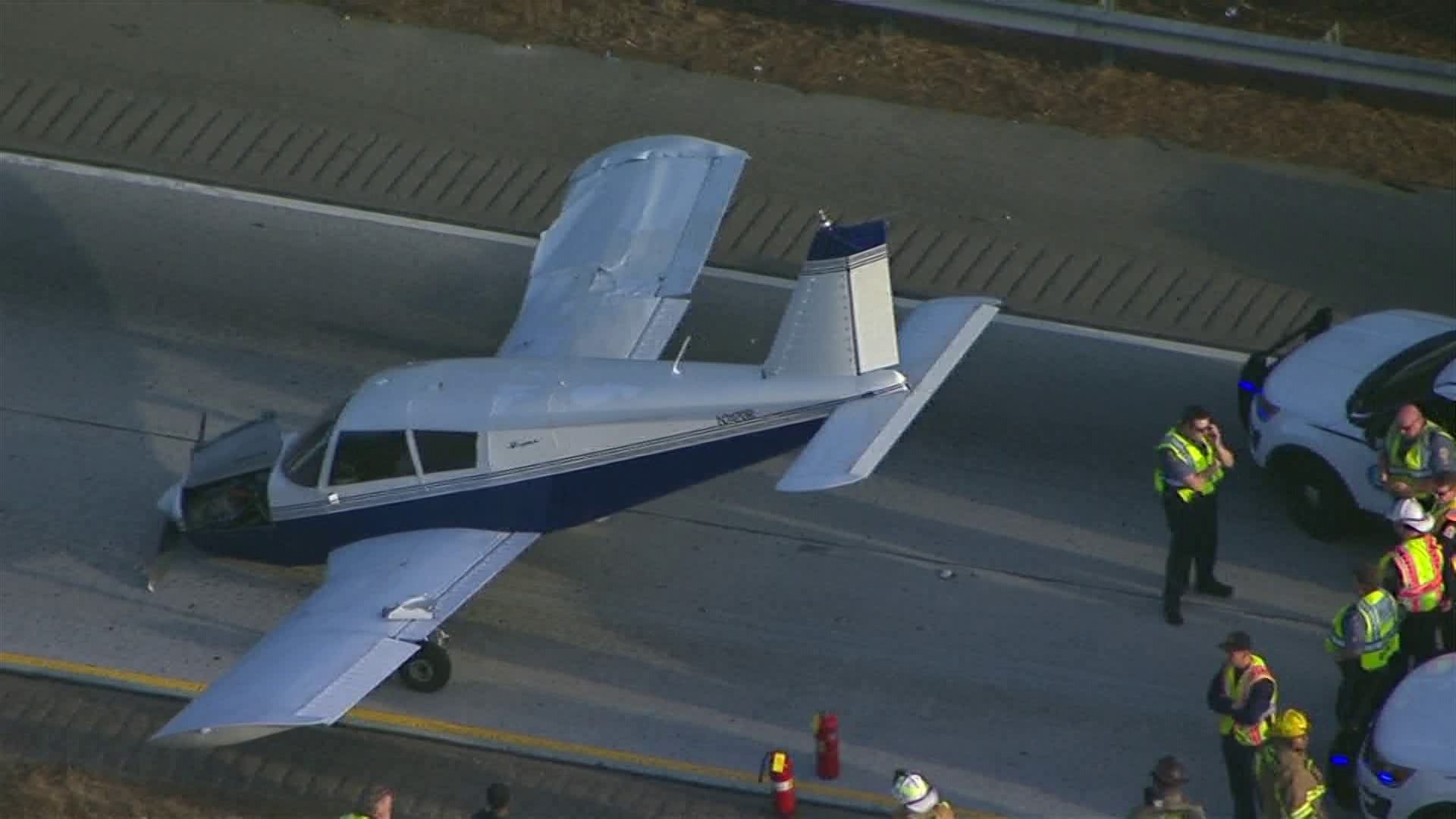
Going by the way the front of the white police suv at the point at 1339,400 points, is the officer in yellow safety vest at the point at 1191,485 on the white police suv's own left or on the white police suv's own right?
on the white police suv's own left

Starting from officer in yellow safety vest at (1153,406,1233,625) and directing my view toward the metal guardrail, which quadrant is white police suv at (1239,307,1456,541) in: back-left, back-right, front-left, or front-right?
front-right

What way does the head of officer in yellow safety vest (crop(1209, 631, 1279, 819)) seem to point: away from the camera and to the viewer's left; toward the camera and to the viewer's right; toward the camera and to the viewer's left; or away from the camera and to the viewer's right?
toward the camera and to the viewer's left

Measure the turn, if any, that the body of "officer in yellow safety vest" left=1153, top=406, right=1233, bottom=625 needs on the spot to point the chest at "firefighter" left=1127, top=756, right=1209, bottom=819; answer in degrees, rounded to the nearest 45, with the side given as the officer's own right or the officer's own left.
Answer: approximately 45° to the officer's own right

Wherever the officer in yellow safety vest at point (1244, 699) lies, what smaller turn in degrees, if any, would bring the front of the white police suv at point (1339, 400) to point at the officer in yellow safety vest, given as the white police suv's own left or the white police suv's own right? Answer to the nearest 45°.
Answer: approximately 90° to the white police suv's own left

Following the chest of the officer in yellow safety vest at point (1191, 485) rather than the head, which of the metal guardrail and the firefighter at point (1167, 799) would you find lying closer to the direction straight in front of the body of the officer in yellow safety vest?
the firefighter

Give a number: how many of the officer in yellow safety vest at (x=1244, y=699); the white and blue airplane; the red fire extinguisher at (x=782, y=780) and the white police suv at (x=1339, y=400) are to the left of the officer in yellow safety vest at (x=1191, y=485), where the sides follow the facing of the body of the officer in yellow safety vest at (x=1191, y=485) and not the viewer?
1

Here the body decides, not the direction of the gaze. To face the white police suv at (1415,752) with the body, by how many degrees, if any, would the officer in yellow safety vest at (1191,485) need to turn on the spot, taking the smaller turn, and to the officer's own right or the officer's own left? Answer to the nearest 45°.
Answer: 0° — they already face it

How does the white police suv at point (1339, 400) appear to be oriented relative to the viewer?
to the viewer's left

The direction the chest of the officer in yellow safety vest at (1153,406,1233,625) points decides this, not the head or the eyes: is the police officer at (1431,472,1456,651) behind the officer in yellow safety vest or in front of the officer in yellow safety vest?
in front

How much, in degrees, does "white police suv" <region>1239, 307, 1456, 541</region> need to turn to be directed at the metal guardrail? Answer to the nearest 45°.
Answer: approximately 90° to its right

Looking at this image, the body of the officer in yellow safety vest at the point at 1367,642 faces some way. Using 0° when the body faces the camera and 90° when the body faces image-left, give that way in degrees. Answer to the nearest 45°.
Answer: approximately 135°

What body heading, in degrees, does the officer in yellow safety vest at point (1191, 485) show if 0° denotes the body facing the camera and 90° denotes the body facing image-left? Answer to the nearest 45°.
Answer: approximately 315°
